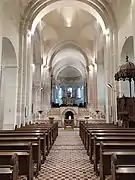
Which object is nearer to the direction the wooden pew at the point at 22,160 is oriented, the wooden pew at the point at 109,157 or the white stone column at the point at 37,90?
the white stone column

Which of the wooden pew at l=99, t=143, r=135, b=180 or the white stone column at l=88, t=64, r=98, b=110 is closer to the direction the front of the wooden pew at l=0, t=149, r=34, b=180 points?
the white stone column

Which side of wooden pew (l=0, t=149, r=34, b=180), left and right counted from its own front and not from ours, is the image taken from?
back

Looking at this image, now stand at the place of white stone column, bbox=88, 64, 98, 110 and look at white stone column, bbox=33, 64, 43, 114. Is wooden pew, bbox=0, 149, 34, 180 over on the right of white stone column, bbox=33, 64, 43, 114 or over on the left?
left

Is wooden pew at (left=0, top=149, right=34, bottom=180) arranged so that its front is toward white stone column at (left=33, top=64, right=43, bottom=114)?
yes

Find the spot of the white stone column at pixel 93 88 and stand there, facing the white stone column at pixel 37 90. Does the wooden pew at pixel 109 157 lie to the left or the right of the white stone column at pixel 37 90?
left

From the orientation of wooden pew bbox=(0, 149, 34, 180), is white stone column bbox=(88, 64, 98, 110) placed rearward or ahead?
ahead

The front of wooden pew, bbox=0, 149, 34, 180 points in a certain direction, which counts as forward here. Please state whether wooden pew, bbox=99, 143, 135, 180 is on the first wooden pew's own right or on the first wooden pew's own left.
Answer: on the first wooden pew's own right
